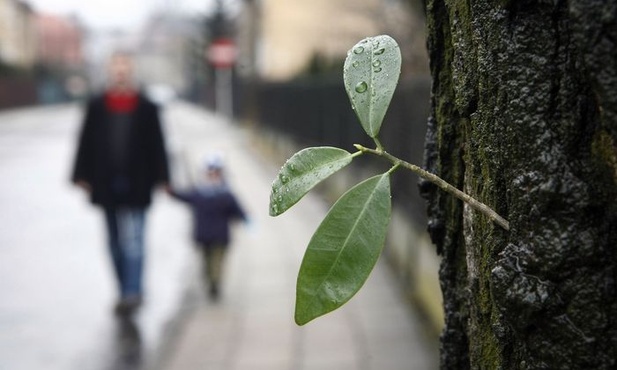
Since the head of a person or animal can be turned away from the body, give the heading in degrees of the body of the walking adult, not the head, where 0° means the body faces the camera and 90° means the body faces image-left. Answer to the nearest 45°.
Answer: approximately 0°

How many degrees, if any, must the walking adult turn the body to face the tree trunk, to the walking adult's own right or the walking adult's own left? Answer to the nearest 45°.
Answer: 0° — they already face it

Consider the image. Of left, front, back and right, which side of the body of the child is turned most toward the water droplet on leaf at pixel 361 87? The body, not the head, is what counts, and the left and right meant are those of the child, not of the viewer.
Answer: front

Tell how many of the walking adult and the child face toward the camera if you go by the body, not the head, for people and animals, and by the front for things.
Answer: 2

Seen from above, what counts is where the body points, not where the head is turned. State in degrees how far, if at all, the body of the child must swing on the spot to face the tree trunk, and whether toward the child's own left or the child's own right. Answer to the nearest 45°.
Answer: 0° — they already face it

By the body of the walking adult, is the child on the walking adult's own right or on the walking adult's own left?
on the walking adult's own left

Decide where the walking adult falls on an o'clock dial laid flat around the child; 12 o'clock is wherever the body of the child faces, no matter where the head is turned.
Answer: The walking adult is roughly at 2 o'clock from the child.
